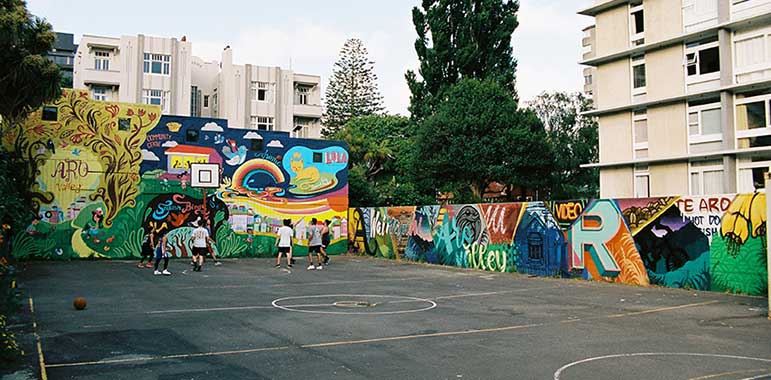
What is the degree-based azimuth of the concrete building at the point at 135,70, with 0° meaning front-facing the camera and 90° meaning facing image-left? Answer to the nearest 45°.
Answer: approximately 0°

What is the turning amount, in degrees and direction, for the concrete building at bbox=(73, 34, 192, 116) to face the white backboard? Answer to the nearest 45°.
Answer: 0° — it already faces it

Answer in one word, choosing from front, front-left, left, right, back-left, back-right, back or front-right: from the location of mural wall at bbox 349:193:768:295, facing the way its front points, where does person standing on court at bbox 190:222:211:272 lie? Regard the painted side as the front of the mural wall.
front-right

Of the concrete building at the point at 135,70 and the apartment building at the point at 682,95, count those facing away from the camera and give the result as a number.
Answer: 0

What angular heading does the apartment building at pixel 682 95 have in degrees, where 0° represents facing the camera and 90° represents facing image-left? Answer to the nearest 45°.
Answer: approximately 45°

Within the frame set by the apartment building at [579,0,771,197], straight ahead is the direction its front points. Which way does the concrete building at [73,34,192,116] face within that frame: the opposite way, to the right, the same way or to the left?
to the left

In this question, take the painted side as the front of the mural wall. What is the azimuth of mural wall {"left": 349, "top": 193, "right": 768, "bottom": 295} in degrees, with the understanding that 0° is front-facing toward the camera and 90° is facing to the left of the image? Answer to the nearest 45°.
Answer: approximately 45°

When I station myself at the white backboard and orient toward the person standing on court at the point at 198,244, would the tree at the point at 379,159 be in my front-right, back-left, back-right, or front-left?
back-left

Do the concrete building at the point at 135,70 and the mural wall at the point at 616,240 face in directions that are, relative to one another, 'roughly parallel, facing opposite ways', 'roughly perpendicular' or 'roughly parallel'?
roughly perpendicular

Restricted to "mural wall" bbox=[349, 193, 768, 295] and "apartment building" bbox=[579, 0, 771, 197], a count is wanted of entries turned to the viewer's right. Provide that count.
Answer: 0

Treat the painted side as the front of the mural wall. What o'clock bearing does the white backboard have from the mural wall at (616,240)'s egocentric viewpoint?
The white backboard is roughly at 2 o'clock from the mural wall.

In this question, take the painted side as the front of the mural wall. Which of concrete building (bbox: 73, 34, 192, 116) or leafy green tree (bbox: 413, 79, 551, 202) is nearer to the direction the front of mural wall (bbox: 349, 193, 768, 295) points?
the concrete building

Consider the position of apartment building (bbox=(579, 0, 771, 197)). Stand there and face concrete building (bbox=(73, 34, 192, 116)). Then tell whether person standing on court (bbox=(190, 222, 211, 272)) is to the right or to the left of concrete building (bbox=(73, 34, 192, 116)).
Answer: left
